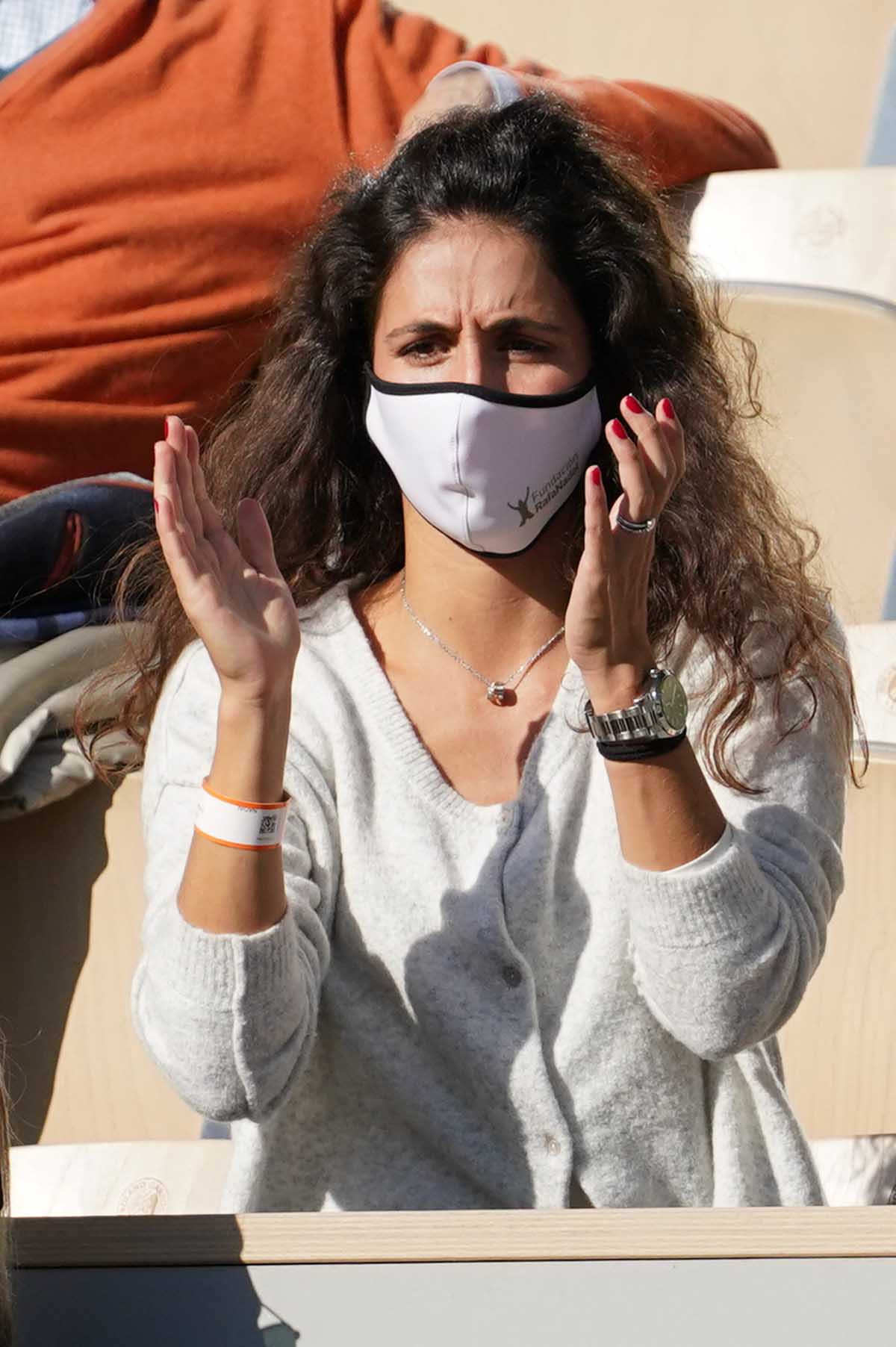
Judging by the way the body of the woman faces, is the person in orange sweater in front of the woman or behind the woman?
behind

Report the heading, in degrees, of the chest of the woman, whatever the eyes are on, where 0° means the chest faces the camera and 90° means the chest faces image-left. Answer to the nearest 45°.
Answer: approximately 0°
